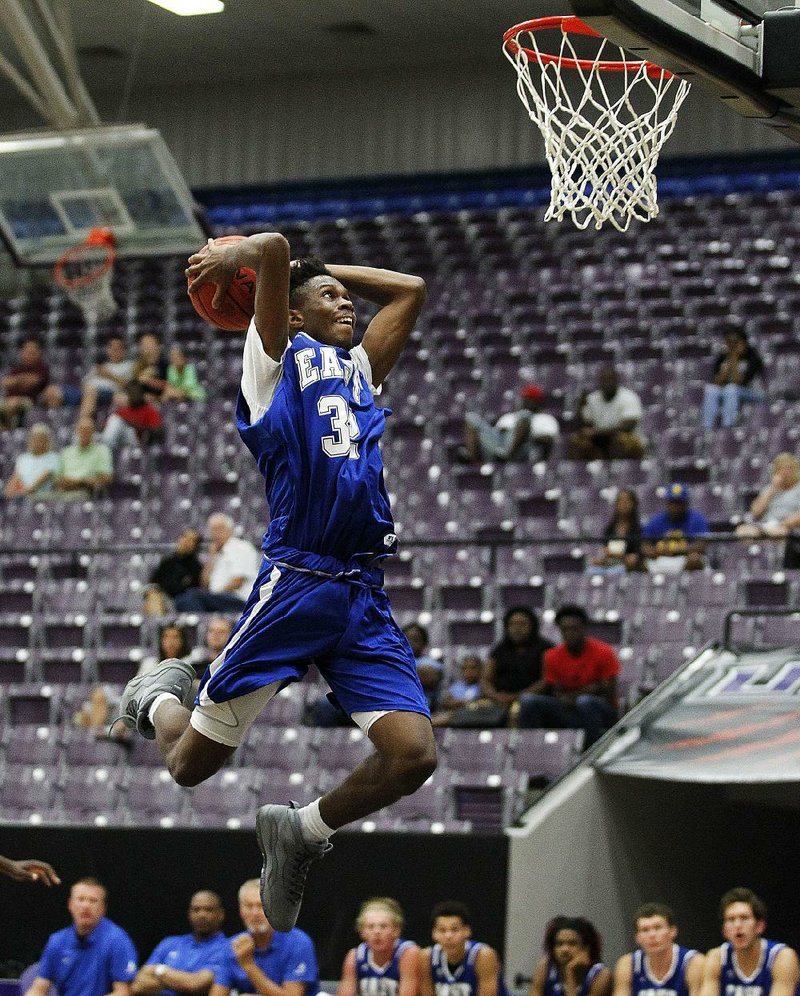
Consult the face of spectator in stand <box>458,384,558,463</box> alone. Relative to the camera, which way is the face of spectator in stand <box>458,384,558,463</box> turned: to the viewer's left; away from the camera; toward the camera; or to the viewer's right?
toward the camera

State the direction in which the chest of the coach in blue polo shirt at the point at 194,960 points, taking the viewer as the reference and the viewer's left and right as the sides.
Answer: facing the viewer and to the left of the viewer

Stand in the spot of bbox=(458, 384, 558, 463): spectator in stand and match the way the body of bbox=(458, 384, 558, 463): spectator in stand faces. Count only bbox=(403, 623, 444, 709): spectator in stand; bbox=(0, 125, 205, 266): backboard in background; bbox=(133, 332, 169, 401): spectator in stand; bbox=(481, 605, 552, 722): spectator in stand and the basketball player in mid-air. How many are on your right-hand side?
2

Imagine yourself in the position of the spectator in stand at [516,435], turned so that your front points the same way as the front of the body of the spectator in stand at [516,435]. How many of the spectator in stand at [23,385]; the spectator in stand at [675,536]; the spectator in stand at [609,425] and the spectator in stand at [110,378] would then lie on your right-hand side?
2

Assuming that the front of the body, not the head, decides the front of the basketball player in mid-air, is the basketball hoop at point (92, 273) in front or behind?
behind

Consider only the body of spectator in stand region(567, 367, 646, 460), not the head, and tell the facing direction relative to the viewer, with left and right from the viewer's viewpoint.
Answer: facing the viewer

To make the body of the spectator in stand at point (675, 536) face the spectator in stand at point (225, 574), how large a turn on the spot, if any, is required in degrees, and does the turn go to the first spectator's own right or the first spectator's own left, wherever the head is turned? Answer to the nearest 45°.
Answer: approximately 90° to the first spectator's own right

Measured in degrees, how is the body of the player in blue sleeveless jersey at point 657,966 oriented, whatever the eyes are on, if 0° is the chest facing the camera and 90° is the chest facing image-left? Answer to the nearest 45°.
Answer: approximately 0°

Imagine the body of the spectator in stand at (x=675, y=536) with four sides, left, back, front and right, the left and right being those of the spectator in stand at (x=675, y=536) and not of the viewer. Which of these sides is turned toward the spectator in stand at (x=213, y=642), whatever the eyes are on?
right

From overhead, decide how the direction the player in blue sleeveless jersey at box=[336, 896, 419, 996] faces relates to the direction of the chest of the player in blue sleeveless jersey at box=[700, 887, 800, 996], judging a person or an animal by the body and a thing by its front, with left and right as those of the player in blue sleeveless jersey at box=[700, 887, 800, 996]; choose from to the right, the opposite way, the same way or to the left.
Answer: the same way

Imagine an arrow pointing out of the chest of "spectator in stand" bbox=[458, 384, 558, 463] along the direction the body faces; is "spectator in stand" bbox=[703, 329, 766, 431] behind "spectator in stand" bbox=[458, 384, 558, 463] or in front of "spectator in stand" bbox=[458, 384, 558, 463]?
behind

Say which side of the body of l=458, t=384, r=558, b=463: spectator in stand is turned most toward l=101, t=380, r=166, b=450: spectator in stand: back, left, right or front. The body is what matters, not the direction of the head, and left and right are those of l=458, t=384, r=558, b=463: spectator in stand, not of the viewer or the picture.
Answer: right

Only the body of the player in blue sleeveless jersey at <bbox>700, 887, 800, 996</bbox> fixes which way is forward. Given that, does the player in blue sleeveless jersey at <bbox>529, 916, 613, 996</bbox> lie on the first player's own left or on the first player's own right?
on the first player's own right

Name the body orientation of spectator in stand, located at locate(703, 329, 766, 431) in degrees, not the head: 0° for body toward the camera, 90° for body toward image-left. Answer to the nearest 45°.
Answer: approximately 45°

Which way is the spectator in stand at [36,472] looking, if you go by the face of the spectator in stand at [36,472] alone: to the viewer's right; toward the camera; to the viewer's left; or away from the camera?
toward the camera

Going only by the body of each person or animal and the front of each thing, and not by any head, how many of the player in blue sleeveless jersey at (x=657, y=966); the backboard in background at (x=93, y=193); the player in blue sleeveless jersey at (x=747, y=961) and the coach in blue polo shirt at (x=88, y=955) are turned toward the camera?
4

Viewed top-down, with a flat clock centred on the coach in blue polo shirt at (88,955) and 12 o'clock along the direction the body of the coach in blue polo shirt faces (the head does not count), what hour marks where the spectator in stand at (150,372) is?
The spectator in stand is roughly at 6 o'clock from the coach in blue polo shirt.

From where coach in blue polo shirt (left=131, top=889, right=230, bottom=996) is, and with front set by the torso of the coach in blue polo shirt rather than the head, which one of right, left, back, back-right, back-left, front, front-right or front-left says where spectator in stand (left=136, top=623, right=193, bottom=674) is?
back-right

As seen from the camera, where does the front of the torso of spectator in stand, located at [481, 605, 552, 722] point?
toward the camera

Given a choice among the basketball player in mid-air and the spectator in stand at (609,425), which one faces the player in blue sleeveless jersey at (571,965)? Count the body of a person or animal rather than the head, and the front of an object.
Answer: the spectator in stand

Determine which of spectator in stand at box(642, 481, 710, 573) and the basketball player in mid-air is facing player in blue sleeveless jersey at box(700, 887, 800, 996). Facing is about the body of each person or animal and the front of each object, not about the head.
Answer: the spectator in stand

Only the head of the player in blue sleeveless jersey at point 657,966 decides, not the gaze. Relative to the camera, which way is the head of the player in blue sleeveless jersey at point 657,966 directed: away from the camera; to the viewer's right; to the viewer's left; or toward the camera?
toward the camera

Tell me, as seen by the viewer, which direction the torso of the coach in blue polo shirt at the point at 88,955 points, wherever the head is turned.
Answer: toward the camera

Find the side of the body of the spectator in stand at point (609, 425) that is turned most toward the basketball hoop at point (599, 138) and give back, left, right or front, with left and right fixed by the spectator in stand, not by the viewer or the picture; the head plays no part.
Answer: front
